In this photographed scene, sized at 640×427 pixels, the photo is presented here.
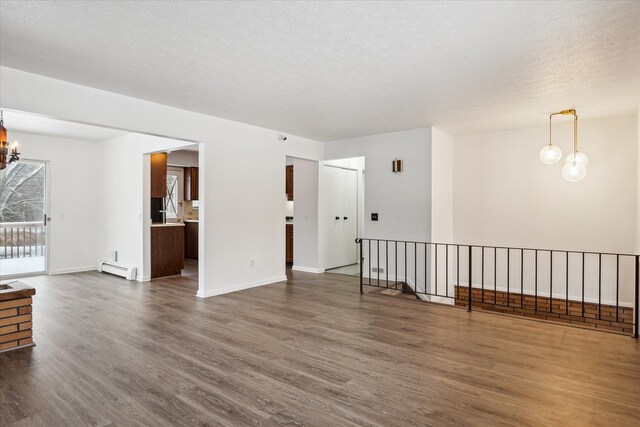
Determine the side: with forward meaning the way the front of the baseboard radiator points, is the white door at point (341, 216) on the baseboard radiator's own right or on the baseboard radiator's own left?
on the baseboard radiator's own left

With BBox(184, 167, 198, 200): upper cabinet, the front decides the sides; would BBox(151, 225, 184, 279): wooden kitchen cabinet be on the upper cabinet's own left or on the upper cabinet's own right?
on the upper cabinet's own right

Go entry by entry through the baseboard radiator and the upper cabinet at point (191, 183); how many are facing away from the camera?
0

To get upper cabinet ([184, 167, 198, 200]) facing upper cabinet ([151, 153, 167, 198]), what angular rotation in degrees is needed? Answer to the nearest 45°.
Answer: approximately 45° to its right

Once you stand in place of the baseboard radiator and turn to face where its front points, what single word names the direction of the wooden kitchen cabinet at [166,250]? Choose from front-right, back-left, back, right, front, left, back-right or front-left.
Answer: left

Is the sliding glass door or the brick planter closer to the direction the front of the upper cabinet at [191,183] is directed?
the brick planter

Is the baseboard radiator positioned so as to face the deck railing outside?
no

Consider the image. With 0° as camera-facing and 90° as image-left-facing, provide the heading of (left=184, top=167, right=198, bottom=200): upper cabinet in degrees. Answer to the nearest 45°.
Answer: approximately 315°

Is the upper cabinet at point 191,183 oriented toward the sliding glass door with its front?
no

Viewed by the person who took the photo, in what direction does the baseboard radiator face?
facing the viewer and to the left of the viewer

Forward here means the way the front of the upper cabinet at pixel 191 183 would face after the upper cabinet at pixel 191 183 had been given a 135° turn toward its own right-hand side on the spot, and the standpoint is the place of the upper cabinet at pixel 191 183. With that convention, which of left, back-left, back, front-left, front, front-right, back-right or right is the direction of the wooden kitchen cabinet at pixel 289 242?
back-left

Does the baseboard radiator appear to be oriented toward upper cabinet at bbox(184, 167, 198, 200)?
no

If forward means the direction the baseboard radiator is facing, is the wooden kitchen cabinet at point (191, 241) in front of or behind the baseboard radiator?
behind

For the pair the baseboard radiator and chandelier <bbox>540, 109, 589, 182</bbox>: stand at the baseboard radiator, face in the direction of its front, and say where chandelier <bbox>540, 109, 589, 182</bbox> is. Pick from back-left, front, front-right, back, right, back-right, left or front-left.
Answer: left
